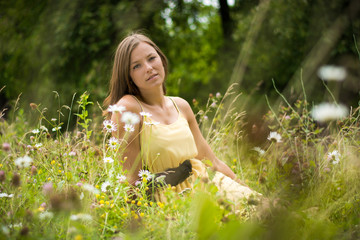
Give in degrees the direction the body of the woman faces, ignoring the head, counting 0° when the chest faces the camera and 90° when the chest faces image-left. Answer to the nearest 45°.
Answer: approximately 315°

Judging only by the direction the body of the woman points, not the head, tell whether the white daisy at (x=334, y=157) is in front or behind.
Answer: in front

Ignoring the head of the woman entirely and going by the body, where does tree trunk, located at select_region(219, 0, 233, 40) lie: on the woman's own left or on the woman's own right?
on the woman's own left

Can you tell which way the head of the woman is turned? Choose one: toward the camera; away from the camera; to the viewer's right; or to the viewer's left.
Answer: toward the camera
